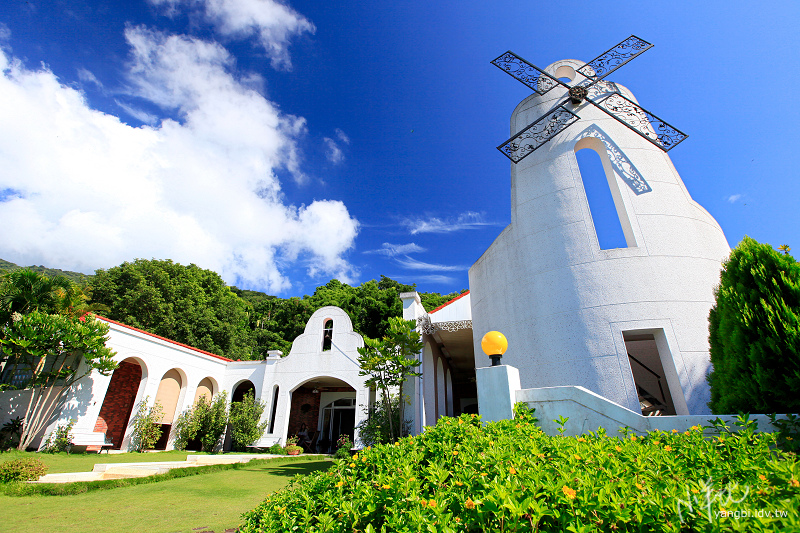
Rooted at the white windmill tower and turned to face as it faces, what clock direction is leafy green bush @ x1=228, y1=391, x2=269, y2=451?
The leafy green bush is roughly at 3 o'clock from the white windmill tower.

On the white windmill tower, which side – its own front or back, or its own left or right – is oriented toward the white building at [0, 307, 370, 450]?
right

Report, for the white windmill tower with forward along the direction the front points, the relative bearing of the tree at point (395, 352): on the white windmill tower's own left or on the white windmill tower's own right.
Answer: on the white windmill tower's own right

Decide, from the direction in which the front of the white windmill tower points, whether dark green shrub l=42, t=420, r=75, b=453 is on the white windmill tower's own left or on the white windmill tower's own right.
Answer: on the white windmill tower's own right

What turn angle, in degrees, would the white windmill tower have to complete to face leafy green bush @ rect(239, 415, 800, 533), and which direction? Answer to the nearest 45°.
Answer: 0° — it already faces it

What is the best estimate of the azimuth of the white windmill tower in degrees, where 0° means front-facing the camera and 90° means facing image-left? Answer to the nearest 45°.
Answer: approximately 0°

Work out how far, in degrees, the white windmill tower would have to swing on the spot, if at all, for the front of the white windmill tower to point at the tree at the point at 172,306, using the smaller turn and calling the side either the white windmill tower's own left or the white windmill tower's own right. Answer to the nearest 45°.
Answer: approximately 90° to the white windmill tower's own right

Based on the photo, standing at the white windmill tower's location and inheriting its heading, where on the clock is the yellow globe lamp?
The yellow globe lamp is roughly at 1 o'clock from the white windmill tower.

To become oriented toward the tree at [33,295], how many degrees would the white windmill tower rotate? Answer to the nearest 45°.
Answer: approximately 90° to its right
